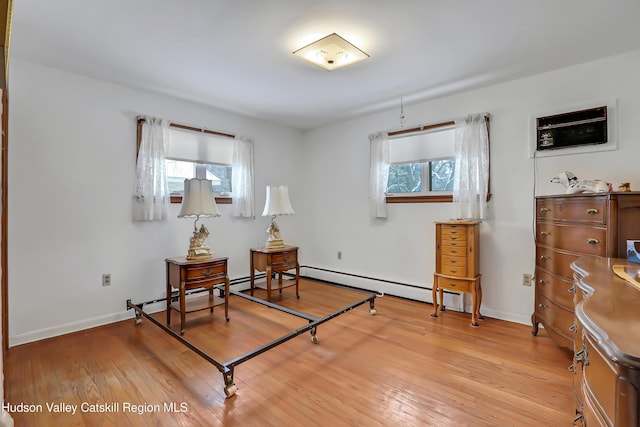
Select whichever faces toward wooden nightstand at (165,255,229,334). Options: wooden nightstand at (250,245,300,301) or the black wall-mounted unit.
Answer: the black wall-mounted unit

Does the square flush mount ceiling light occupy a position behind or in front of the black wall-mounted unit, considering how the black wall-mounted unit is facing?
in front

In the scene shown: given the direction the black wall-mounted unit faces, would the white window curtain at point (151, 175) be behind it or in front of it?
in front

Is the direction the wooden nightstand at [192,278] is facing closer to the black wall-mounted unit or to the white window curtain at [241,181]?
the black wall-mounted unit

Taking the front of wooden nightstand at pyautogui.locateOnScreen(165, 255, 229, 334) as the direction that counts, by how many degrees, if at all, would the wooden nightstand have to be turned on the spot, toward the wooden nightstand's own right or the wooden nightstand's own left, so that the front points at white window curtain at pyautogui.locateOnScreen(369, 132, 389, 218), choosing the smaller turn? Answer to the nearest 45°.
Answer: approximately 45° to the wooden nightstand's own left

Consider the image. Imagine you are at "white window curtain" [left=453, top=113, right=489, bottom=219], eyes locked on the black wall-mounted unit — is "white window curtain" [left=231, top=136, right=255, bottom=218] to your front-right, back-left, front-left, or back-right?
back-right

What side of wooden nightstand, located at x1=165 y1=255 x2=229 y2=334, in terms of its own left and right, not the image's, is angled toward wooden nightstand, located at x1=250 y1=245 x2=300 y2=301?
left

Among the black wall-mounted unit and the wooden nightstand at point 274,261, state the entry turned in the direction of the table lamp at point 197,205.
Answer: the black wall-mounted unit

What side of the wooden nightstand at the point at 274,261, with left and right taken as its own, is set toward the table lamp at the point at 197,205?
right

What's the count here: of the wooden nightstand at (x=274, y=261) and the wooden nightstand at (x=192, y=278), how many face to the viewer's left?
0

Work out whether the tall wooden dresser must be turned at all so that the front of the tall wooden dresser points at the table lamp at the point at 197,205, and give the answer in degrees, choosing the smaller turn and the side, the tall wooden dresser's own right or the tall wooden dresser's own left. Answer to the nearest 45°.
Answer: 0° — it already faces it
